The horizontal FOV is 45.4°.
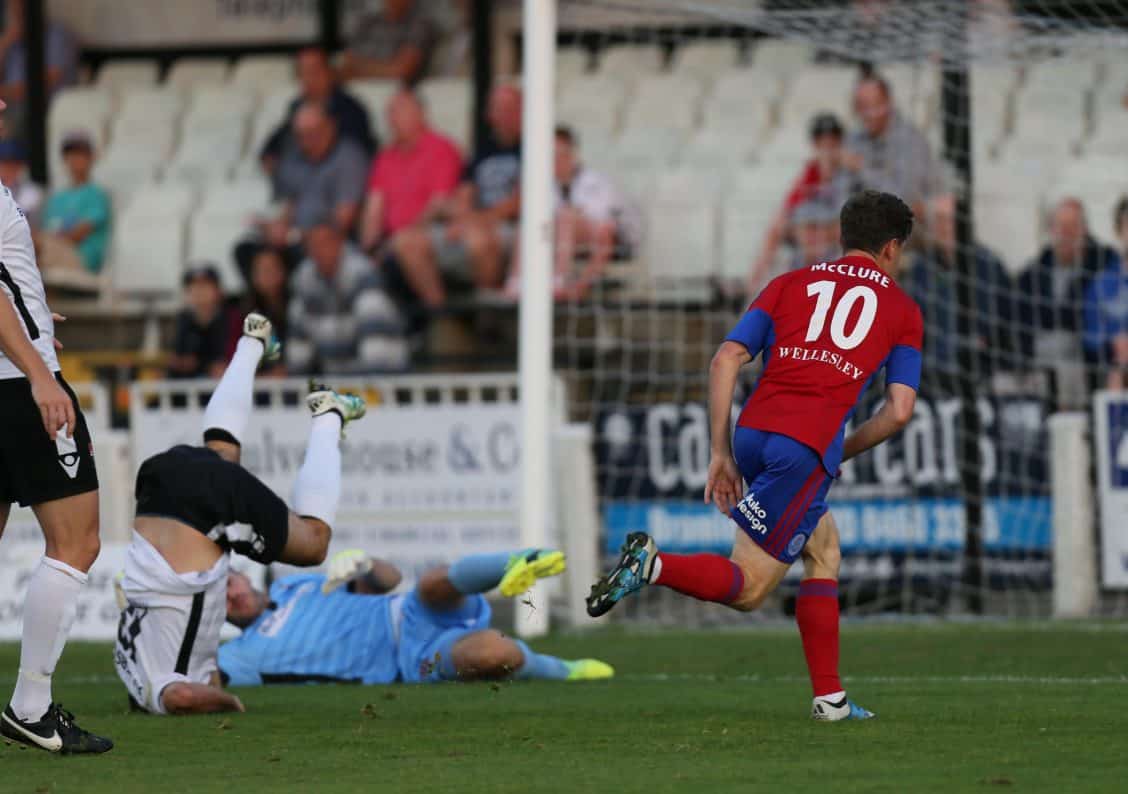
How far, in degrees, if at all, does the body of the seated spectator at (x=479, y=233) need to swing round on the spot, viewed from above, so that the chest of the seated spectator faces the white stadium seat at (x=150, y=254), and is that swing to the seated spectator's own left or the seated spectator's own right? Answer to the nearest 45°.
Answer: approximately 90° to the seated spectator's own right

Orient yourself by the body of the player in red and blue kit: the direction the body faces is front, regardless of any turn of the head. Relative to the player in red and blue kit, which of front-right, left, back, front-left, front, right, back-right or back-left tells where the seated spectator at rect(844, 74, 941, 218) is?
front-left

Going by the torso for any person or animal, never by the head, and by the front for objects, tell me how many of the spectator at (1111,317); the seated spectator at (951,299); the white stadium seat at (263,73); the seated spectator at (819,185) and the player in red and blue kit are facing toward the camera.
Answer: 4

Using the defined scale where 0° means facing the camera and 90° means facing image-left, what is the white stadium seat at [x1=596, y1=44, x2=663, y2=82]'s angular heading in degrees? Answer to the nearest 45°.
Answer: approximately 0°

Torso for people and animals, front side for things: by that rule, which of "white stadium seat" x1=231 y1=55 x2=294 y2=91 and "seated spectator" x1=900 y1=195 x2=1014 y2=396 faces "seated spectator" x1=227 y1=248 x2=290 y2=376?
the white stadium seat

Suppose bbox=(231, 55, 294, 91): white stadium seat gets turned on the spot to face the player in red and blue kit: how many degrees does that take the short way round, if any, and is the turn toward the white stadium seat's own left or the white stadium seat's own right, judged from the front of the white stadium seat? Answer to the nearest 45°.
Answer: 0° — it already faces them

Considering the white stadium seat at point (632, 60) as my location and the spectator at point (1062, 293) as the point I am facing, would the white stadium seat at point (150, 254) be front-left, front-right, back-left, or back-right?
back-right
